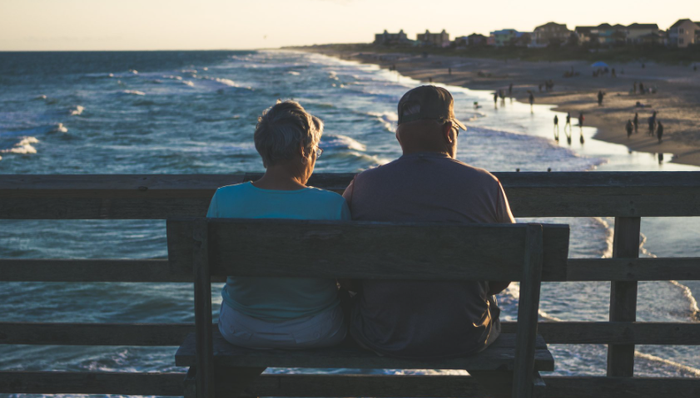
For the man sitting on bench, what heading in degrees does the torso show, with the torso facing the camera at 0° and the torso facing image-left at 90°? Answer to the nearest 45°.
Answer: approximately 180°

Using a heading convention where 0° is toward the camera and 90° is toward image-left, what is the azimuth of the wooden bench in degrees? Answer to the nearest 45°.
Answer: approximately 180°

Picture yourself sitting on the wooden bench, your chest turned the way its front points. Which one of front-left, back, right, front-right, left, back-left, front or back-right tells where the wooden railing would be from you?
front

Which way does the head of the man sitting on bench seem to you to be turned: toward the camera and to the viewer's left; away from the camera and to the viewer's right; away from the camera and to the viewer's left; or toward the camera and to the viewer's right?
away from the camera and to the viewer's right

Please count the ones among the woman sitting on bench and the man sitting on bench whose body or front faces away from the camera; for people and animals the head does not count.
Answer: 2

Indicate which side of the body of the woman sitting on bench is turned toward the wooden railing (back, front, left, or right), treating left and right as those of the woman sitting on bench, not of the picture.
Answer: front

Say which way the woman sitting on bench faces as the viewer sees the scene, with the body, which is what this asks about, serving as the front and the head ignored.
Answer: away from the camera

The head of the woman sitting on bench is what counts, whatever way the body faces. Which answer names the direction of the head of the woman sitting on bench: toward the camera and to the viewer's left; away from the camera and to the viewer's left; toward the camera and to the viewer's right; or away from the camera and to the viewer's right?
away from the camera and to the viewer's right

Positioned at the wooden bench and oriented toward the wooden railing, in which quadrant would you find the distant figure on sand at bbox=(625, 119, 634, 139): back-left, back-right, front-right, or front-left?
front-right

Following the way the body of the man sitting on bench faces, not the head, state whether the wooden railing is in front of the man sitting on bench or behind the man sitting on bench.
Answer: in front

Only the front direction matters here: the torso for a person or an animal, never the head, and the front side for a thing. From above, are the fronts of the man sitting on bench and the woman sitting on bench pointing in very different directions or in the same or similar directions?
same or similar directions

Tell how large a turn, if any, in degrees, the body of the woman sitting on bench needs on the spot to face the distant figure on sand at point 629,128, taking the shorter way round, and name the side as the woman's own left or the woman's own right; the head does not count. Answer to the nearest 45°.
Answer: approximately 45° to the woman's own right
